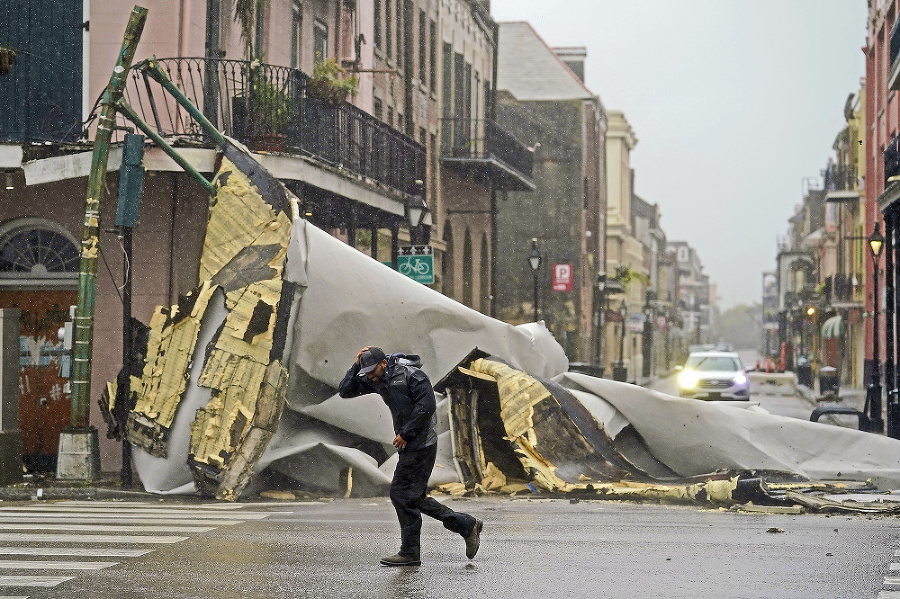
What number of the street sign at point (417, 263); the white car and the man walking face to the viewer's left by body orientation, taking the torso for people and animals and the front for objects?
1

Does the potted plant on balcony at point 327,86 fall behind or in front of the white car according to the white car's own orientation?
in front

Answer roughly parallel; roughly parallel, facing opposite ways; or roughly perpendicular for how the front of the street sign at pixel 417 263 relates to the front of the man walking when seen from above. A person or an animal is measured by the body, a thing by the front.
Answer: roughly perpendicular

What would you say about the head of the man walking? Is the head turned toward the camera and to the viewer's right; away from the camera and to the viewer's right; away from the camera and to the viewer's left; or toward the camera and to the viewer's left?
toward the camera and to the viewer's left

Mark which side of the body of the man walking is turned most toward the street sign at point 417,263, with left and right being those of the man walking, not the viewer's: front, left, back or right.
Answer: right

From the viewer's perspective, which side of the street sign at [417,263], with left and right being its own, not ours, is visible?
front

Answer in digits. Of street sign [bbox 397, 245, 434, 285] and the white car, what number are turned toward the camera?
2

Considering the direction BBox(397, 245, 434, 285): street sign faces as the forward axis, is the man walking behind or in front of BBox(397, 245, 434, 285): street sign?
in front

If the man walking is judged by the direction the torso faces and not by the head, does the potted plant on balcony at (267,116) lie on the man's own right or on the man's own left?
on the man's own right

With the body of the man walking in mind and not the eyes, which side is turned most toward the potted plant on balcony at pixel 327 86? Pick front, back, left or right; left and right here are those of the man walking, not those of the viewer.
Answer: right

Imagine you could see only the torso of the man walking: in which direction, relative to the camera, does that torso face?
to the viewer's left

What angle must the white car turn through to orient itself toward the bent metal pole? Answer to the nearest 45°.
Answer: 0° — it already faces it

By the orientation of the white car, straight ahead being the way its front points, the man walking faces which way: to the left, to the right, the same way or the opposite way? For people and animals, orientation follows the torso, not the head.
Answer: to the right

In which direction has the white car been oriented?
toward the camera

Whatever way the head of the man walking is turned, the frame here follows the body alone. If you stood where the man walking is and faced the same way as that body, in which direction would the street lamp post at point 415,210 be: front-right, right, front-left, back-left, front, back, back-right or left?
right
